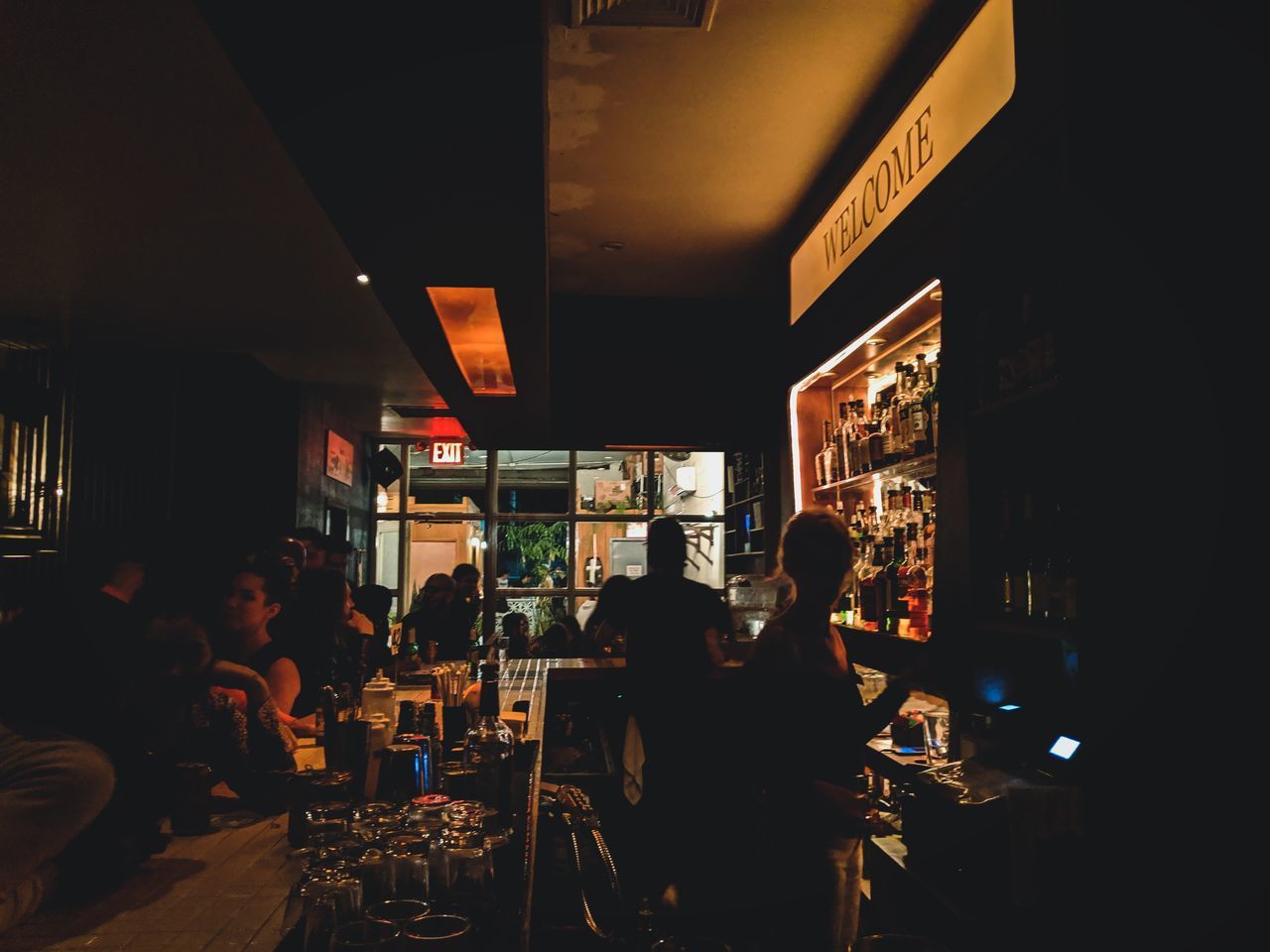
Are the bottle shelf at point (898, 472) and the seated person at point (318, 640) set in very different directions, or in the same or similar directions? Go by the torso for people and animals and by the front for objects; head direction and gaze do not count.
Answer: very different directions

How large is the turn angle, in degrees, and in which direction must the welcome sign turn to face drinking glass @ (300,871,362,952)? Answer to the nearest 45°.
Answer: approximately 45° to its left

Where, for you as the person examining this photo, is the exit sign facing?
facing the viewer

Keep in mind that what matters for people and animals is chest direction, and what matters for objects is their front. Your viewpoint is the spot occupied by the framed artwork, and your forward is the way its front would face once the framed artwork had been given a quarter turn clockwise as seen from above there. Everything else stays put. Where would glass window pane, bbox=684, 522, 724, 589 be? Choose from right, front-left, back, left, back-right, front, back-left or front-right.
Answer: back-left

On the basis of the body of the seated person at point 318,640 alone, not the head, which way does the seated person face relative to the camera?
to the viewer's right

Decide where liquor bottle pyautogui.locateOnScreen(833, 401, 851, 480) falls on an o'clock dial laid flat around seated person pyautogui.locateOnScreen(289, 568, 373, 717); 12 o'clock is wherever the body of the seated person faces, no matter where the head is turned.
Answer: The liquor bottle is roughly at 12 o'clock from the seated person.

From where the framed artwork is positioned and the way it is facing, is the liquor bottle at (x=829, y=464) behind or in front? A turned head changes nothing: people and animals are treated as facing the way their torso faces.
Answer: in front

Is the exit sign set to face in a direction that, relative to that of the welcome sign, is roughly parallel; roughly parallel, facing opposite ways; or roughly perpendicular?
roughly perpendicular

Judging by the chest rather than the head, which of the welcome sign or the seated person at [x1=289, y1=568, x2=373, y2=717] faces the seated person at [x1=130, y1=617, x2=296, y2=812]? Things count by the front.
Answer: the welcome sign

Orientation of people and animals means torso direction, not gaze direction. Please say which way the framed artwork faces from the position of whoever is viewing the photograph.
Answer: facing the viewer and to the right of the viewer

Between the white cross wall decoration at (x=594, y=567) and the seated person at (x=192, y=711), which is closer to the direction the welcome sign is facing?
the seated person

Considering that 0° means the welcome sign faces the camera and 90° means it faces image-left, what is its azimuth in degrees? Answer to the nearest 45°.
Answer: approximately 45°

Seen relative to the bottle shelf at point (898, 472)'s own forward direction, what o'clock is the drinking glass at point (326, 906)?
The drinking glass is roughly at 11 o'clock from the bottle shelf.

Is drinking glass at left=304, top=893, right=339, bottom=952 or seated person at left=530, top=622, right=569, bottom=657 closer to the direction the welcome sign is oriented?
the drinking glass

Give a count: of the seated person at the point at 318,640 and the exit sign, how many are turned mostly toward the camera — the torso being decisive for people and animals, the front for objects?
1
